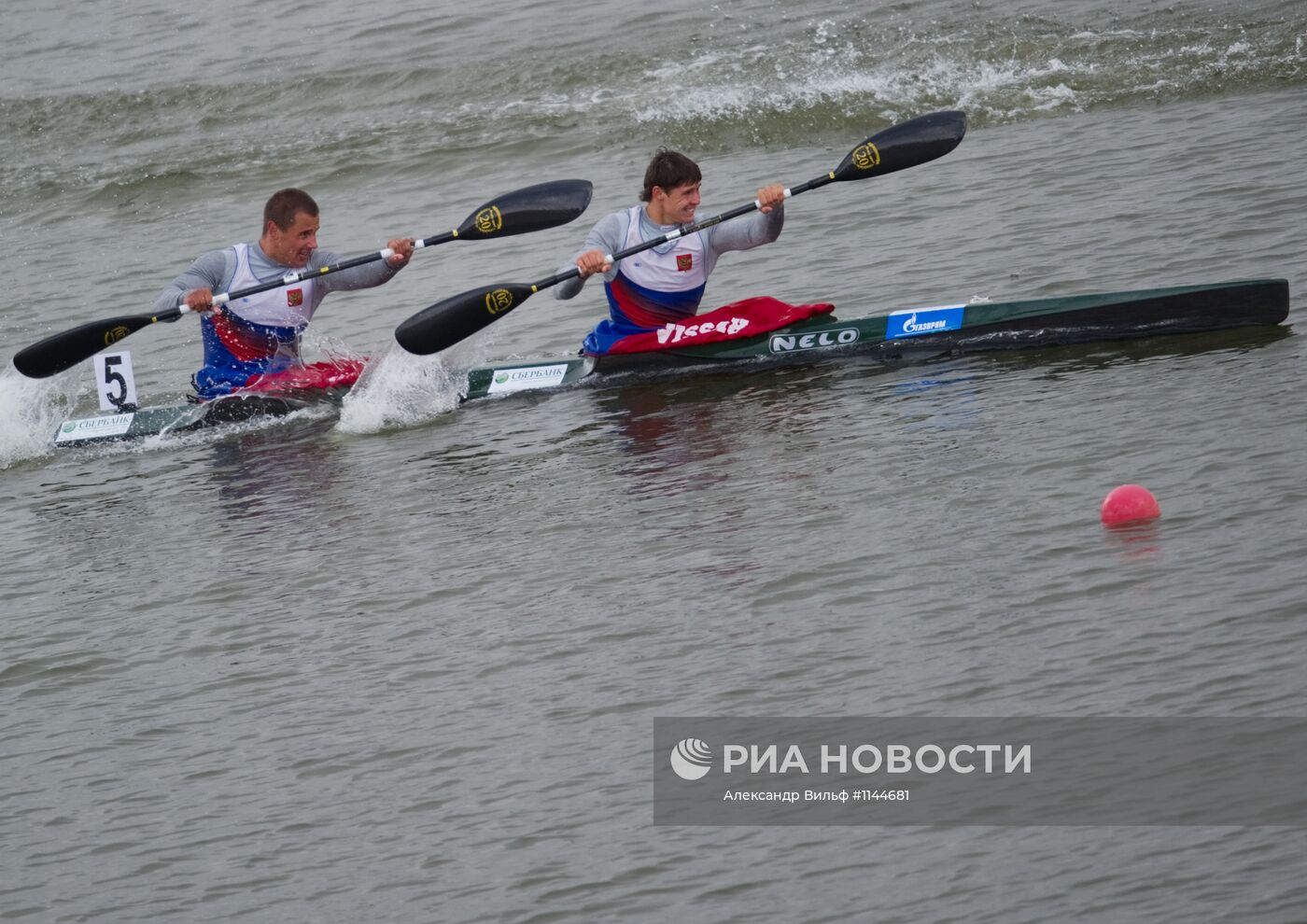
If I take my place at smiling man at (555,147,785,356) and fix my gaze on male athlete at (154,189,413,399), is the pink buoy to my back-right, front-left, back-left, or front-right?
back-left

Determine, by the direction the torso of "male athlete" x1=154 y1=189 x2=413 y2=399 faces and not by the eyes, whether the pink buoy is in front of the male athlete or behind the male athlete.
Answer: in front

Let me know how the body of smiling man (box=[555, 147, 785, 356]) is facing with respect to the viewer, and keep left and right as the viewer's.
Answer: facing the viewer and to the right of the viewer

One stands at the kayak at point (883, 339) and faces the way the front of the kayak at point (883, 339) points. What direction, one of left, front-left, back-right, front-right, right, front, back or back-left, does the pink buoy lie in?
right

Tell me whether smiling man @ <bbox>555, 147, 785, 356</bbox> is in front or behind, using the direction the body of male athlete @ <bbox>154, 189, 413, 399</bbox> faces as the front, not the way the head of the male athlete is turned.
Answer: in front

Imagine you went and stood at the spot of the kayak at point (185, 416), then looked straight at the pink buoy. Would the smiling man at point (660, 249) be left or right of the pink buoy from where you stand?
left

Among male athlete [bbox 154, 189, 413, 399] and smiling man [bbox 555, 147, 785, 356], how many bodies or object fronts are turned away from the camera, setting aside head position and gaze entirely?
0
